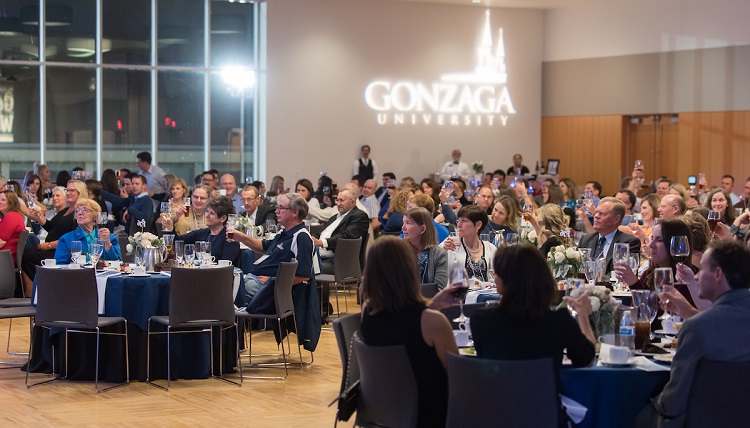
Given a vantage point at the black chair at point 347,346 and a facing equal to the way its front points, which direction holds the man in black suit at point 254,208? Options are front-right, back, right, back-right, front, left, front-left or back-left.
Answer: left

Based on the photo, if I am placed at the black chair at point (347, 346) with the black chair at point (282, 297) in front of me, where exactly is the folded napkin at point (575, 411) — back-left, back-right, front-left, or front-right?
back-right

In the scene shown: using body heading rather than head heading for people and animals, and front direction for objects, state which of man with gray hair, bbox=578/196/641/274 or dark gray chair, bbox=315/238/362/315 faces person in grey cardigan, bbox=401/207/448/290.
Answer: the man with gray hair

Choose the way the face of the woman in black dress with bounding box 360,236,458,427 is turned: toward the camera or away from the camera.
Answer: away from the camera

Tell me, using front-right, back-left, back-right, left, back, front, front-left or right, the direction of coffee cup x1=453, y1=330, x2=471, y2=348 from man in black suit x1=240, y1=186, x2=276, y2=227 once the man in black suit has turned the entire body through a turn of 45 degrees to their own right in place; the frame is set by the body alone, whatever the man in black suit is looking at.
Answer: left

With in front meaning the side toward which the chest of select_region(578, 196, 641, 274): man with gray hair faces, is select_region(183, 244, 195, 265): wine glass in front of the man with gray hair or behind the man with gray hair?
in front
